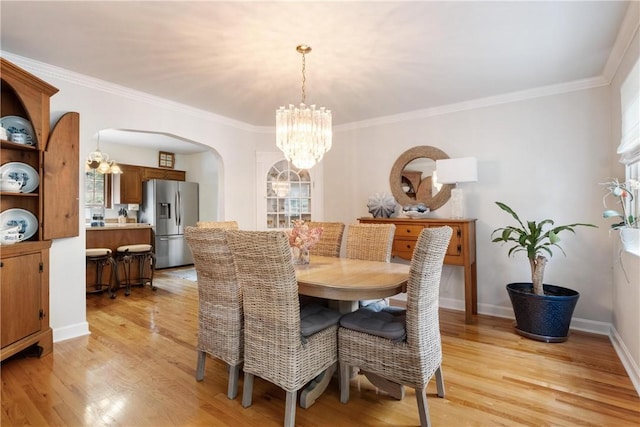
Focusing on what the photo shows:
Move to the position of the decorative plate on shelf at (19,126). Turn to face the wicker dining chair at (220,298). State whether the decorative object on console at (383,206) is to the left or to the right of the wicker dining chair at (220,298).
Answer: left

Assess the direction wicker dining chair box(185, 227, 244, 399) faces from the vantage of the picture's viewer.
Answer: facing away from the viewer and to the right of the viewer

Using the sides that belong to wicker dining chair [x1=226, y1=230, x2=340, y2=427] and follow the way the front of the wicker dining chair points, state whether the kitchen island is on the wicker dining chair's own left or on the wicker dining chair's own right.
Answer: on the wicker dining chair's own left

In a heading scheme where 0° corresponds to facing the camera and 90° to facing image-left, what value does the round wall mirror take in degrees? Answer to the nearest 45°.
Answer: approximately 0°

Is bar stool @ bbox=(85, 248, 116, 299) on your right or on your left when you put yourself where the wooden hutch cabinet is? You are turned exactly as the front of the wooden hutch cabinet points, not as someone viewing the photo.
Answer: on your left

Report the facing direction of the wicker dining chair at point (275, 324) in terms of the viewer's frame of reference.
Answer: facing away from the viewer and to the right of the viewer

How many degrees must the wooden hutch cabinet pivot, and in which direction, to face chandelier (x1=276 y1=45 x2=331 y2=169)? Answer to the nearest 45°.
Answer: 0° — it already faces it

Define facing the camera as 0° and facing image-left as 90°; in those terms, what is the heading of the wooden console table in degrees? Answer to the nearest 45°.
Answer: approximately 0°
